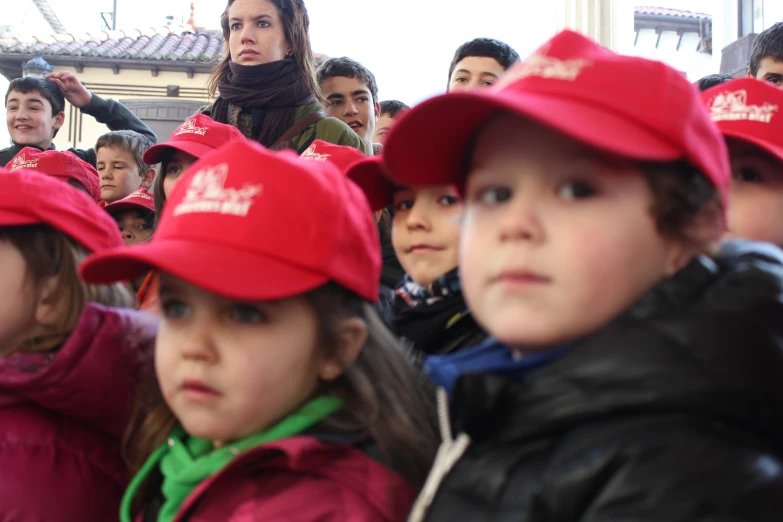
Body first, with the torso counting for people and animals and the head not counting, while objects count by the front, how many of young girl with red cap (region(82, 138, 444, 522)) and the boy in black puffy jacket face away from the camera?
0

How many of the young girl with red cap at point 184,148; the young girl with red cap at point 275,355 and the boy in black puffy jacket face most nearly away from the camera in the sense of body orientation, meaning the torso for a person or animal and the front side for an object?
0

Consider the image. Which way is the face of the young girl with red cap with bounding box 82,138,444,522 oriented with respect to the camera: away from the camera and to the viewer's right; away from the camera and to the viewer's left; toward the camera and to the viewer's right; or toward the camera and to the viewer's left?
toward the camera and to the viewer's left

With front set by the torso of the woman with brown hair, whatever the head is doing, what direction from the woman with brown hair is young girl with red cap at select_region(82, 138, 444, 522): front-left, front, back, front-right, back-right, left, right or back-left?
front-left

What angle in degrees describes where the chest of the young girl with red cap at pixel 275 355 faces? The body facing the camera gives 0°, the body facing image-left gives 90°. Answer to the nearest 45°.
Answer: approximately 45°

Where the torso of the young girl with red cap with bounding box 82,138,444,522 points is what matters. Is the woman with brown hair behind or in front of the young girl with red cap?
behind

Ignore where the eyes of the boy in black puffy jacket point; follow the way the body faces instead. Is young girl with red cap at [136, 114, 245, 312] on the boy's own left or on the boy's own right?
on the boy's own right

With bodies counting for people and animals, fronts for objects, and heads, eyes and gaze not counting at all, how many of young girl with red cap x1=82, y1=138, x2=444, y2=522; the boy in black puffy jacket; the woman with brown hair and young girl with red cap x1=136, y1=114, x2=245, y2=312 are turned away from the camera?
0

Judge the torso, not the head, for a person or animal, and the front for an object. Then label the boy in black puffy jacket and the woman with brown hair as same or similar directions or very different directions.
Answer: same or similar directions

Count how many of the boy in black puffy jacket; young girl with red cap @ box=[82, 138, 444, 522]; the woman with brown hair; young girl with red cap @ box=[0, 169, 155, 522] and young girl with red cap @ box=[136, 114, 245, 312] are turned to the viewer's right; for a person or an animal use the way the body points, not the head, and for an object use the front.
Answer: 0

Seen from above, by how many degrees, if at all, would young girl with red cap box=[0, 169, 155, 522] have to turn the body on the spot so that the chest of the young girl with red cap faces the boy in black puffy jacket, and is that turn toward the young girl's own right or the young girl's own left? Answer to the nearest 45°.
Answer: approximately 135° to the young girl's own left

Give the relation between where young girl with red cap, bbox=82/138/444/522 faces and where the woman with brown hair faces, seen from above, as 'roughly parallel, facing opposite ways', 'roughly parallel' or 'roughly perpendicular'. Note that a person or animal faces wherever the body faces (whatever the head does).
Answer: roughly parallel

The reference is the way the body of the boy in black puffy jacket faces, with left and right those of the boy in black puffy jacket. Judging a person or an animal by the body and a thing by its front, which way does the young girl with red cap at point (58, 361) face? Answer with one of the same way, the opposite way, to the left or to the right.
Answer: the same way
